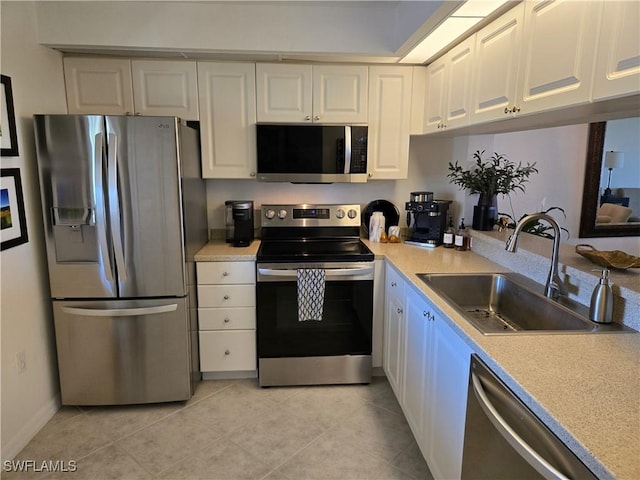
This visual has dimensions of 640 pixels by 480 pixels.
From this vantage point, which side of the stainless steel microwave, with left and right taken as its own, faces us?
front

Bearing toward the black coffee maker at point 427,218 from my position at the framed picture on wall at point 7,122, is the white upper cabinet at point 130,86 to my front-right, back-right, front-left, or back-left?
front-left

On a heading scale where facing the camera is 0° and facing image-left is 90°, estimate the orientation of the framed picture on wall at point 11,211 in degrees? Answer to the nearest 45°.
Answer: approximately 315°

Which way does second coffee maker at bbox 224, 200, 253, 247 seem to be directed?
toward the camera

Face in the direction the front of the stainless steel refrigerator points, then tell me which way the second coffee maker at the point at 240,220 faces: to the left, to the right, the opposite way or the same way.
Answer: the same way

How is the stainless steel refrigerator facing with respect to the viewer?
toward the camera

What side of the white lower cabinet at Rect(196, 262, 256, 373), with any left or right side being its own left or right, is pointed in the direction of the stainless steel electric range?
left

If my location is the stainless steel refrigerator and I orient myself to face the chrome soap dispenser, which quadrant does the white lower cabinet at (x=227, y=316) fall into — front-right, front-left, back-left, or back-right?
front-left

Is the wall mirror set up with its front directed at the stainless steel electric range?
yes

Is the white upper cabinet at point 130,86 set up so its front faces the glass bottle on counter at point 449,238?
no

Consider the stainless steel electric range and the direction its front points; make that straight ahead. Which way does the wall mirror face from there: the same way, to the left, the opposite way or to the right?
to the right

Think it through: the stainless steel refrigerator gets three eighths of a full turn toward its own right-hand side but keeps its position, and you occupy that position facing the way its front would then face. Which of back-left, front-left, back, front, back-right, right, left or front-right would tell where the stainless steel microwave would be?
back-right

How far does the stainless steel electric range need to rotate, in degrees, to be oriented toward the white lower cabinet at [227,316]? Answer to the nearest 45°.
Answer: approximately 90° to its right

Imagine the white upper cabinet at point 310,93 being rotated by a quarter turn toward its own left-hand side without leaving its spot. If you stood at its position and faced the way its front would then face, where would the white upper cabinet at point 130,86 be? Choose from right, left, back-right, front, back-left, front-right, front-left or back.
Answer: back

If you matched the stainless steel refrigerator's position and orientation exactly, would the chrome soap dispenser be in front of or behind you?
in front

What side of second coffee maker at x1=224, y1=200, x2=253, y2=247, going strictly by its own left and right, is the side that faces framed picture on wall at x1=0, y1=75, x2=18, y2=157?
right

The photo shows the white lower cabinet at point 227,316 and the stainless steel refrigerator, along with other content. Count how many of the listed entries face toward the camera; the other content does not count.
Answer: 2

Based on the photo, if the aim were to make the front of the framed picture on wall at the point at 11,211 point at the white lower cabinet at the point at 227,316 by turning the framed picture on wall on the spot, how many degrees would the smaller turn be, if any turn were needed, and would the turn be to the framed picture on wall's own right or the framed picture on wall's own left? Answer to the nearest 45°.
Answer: approximately 45° to the framed picture on wall's own left

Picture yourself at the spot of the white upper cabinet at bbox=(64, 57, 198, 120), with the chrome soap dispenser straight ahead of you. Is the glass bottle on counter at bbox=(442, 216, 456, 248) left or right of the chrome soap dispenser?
left

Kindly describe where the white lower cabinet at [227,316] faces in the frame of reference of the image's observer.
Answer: facing the viewer

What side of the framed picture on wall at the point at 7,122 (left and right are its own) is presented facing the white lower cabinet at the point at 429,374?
front
